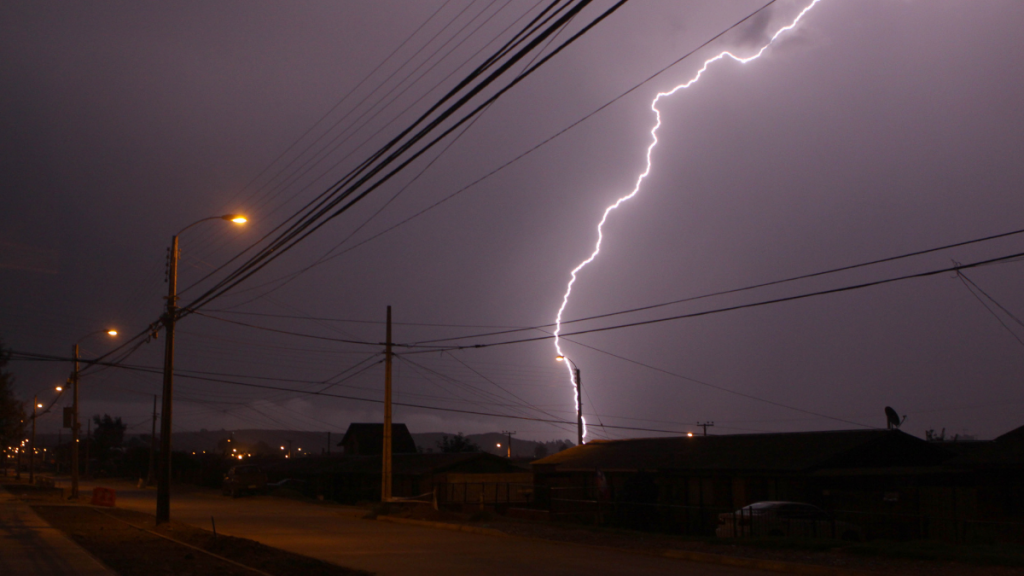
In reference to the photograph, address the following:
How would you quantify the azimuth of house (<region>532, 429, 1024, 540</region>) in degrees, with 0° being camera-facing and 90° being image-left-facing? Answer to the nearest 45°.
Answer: approximately 45°

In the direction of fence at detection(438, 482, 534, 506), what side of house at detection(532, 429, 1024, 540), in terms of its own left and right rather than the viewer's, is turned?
right
